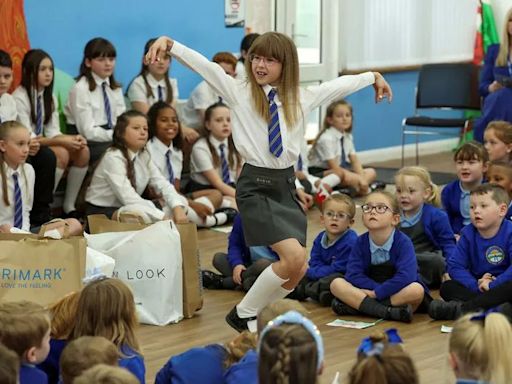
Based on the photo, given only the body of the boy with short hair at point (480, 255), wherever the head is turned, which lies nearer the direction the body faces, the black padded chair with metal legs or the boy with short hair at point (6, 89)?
the boy with short hair

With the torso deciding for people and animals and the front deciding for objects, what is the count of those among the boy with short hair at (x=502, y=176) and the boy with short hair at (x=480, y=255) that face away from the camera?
0

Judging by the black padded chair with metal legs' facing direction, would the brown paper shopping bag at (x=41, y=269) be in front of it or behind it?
in front

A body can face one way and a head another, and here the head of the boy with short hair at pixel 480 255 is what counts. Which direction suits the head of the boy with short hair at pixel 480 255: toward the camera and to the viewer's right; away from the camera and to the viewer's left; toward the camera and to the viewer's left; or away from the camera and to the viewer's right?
toward the camera and to the viewer's left

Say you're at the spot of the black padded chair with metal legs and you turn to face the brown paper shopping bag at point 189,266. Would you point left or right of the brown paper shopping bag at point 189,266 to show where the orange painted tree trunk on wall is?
right

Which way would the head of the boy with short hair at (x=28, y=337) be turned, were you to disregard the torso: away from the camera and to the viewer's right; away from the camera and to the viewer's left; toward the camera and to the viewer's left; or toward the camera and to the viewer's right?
away from the camera and to the viewer's right

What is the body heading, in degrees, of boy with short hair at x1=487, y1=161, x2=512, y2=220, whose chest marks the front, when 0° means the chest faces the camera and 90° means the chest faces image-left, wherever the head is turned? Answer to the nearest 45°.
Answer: approximately 45°

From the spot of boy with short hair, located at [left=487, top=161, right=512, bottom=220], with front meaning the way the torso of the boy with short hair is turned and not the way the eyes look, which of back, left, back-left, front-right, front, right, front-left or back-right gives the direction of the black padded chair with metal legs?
back-right

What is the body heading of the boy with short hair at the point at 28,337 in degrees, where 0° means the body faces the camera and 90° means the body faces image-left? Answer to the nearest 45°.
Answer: approximately 225°

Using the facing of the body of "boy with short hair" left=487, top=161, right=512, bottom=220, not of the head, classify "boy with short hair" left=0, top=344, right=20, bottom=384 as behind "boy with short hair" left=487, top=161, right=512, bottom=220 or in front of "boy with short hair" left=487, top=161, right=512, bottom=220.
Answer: in front

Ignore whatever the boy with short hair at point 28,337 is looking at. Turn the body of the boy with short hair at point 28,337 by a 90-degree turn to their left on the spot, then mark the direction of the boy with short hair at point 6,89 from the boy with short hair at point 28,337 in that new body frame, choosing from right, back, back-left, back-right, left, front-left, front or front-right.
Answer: front-right

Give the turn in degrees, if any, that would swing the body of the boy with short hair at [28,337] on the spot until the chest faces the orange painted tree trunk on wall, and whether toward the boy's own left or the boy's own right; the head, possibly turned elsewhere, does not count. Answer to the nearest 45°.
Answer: approximately 45° to the boy's own left

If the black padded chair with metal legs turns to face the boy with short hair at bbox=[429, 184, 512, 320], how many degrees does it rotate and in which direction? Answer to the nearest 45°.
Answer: approximately 45° to its left
